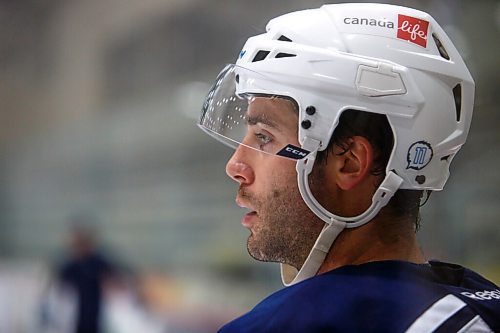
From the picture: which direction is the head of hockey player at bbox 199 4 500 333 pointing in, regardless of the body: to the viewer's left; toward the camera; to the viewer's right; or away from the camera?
to the viewer's left

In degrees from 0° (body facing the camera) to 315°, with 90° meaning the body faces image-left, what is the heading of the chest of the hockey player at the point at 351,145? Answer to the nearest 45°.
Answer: approximately 90°

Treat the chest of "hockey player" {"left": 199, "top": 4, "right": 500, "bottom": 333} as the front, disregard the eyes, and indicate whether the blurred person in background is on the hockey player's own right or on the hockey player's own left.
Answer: on the hockey player's own right
